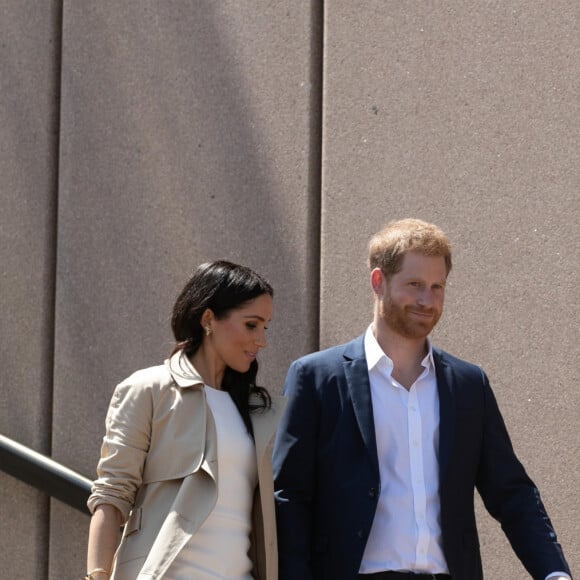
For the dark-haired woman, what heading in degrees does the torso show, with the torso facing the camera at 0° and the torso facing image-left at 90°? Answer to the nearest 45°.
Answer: approximately 315°

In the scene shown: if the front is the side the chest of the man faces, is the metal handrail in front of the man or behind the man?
behind

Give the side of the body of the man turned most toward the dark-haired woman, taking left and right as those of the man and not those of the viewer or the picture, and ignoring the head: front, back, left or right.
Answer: right

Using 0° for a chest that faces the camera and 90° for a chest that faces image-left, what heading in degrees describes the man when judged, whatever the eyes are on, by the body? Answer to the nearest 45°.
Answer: approximately 315°

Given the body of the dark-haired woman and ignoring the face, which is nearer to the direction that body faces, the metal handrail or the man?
the man

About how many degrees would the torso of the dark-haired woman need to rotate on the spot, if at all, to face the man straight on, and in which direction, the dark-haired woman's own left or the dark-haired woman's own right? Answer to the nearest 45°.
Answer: approximately 45° to the dark-haired woman's own left
